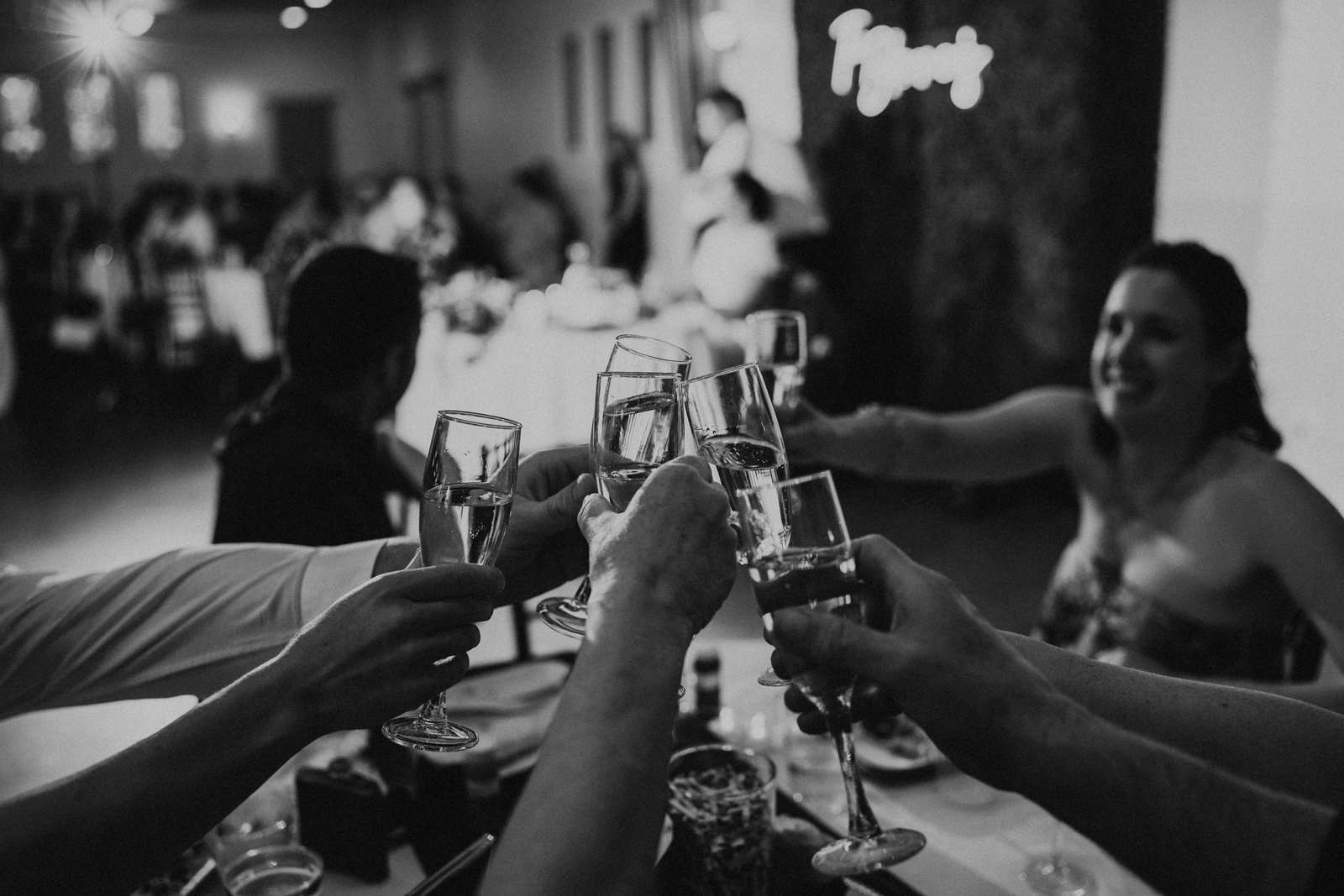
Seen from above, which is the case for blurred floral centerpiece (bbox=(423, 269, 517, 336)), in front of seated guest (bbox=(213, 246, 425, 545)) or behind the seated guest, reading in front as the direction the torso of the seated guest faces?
in front

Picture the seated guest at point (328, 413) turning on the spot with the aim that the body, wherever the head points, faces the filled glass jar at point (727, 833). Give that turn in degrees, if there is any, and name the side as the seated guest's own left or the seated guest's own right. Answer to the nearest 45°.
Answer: approximately 135° to the seated guest's own right

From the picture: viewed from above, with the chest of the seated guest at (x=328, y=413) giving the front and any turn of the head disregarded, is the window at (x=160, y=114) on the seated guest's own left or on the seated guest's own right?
on the seated guest's own left

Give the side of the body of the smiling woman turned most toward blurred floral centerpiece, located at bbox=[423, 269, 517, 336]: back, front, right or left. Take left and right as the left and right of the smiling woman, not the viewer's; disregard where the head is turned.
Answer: right

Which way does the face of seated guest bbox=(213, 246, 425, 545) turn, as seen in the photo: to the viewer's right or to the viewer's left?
to the viewer's right

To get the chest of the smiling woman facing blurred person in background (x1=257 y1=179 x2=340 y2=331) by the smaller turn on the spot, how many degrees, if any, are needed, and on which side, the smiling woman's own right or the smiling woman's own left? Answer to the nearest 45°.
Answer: approximately 90° to the smiling woman's own right

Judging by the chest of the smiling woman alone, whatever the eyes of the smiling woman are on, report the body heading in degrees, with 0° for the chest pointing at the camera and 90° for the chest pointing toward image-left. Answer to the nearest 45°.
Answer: approximately 45°

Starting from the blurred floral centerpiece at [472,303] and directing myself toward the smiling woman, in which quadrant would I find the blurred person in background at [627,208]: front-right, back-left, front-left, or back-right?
back-left

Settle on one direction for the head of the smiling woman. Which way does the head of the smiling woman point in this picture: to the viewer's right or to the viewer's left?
to the viewer's left

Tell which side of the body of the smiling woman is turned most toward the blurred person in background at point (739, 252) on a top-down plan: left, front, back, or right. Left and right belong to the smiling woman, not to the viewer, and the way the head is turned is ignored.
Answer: right

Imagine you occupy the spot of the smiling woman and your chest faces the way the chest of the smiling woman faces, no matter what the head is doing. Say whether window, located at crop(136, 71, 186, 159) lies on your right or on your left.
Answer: on your right

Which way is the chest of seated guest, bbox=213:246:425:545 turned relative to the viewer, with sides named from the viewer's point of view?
facing away from the viewer and to the right of the viewer

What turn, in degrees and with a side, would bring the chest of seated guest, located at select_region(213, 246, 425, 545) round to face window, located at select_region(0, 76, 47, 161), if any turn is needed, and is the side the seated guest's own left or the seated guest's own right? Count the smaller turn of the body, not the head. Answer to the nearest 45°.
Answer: approximately 45° to the seated guest's own left

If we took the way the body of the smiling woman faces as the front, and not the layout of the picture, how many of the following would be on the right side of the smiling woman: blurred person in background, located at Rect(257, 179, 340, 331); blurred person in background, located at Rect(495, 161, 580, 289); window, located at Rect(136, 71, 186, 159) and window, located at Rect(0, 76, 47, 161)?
4

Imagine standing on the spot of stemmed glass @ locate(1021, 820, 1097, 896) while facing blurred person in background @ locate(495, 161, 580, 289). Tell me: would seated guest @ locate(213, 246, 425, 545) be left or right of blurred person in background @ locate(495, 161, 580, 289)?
left

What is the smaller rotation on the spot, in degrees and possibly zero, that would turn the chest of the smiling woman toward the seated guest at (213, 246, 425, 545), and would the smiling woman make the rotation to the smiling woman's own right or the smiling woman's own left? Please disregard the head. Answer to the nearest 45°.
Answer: approximately 45° to the smiling woman's own right
